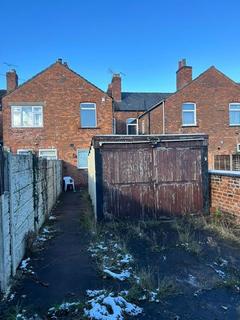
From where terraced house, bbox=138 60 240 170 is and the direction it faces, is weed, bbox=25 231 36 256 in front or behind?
behind

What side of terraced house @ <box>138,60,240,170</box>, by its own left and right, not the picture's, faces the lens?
back

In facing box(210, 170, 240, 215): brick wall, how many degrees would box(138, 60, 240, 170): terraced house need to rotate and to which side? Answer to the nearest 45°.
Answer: approximately 180°

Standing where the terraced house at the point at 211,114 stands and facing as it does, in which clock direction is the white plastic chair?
The white plastic chair is roughly at 8 o'clock from the terraced house.

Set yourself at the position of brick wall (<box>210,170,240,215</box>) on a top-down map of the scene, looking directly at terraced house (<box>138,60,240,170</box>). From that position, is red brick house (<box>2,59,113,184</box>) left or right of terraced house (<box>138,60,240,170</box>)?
left

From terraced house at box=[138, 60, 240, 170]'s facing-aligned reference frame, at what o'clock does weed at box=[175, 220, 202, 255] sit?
The weed is roughly at 6 o'clock from the terraced house.
